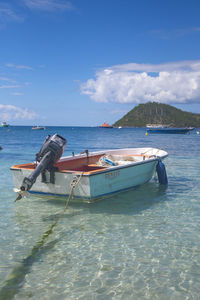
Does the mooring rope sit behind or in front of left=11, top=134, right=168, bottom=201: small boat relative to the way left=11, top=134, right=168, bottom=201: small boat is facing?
behind

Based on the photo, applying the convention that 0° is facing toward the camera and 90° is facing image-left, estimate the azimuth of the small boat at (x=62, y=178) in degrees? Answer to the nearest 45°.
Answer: approximately 225°
